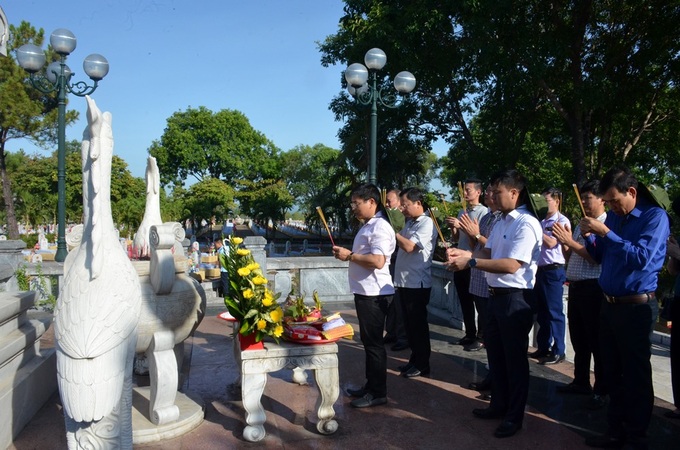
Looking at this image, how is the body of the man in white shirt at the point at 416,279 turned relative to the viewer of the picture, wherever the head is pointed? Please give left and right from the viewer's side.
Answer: facing to the left of the viewer

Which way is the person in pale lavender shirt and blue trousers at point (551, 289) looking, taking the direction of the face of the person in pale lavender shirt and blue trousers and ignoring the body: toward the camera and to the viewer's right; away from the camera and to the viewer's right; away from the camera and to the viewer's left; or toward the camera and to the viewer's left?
toward the camera and to the viewer's left

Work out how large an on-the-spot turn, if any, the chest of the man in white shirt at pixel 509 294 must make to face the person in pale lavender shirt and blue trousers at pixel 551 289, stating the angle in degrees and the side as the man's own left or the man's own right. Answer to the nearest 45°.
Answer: approximately 90° to the man's own right

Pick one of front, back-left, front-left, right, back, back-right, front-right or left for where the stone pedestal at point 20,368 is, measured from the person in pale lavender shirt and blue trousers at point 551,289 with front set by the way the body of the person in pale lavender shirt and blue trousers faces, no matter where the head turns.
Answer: front

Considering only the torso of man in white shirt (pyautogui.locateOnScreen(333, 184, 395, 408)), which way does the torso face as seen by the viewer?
to the viewer's left

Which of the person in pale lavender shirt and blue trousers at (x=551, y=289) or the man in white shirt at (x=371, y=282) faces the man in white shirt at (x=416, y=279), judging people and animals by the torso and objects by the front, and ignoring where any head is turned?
the person in pale lavender shirt and blue trousers

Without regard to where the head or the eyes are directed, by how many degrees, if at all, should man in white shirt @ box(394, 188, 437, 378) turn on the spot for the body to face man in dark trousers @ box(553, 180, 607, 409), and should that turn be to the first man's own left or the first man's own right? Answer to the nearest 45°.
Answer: approximately 180°

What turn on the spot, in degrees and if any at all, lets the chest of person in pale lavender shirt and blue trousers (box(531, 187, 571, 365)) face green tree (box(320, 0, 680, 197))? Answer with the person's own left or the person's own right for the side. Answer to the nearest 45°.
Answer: approximately 135° to the person's own right

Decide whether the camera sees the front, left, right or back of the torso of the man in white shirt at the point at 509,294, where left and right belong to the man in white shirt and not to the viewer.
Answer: left
